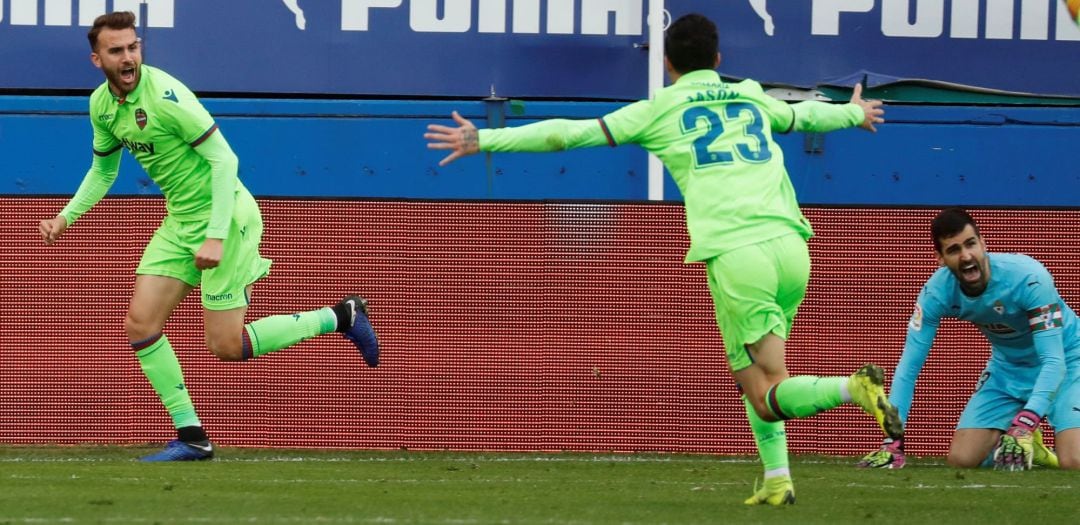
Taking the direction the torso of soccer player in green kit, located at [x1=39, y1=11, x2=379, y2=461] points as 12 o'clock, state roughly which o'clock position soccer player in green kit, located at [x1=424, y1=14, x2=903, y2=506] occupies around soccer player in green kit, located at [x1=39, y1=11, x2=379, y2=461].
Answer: soccer player in green kit, located at [x1=424, y1=14, x2=903, y2=506] is roughly at 9 o'clock from soccer player in green kit, located at [x1=39, y1=11, x2=379, y2=461].

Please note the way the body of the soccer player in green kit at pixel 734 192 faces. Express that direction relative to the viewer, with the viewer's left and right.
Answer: facing away from the viewer and to the left of the viewer

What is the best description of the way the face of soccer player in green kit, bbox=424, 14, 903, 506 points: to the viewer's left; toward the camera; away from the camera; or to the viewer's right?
away from the camera

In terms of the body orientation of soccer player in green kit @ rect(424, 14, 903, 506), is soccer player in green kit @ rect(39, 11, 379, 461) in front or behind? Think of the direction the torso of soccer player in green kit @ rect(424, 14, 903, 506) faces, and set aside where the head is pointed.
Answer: in front

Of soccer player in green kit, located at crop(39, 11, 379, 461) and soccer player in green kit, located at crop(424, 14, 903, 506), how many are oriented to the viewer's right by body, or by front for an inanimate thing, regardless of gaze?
0

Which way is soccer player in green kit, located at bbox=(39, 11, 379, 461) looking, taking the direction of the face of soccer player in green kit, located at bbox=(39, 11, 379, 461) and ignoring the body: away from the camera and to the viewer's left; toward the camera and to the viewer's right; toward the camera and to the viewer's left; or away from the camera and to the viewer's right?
toward the camera and to the viewer's right

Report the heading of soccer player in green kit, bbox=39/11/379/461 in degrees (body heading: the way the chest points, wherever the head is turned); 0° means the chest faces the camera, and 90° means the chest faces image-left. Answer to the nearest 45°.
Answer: approximately 45°
